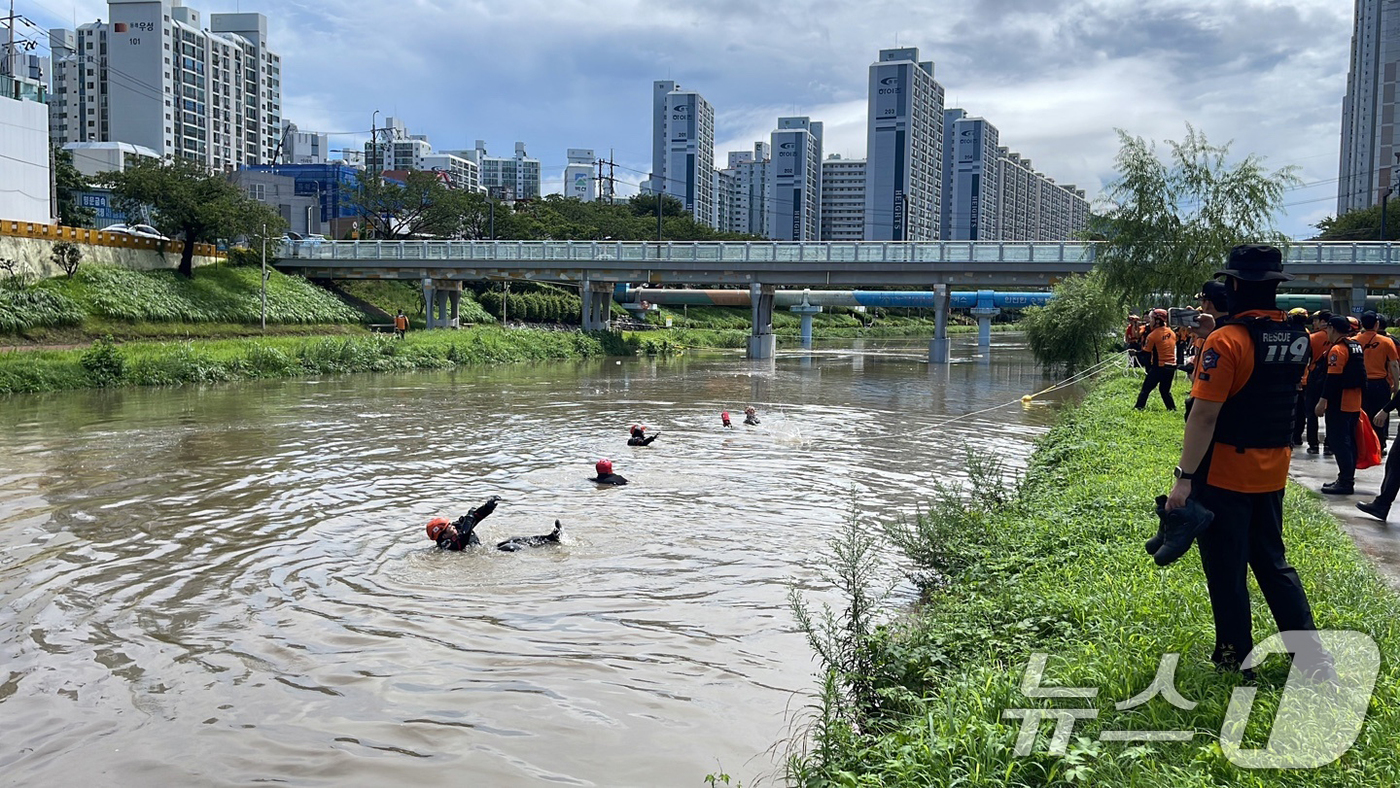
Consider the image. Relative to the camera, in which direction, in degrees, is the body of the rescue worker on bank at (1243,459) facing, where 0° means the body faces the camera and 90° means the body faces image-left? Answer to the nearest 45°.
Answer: approximately 135°

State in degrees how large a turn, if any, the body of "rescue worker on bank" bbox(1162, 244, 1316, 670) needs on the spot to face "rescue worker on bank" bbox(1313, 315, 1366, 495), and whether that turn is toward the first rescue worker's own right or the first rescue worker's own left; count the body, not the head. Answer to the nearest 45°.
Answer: approximately 45° to the first rescue worker's own right

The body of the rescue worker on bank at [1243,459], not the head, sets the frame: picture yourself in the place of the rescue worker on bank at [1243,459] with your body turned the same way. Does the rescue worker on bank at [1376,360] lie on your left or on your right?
on your right

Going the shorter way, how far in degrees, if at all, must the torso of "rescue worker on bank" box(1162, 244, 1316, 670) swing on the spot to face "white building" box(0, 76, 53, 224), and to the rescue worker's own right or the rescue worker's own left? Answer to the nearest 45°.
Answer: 0° — they already face it

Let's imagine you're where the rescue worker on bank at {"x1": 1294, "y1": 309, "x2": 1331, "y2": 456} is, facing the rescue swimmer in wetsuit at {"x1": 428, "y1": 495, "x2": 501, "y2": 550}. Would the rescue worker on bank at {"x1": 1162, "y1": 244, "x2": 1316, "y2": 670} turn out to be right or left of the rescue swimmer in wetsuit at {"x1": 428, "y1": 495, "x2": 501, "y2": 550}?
left
